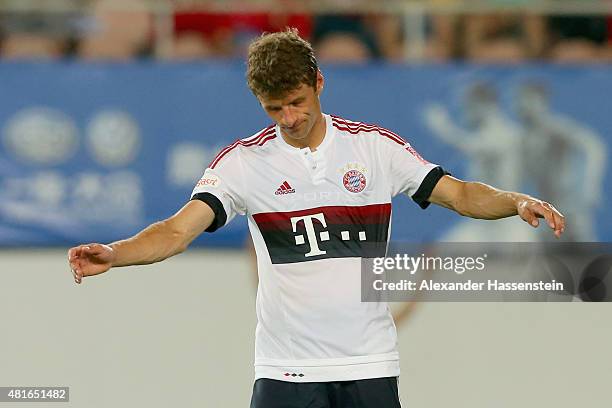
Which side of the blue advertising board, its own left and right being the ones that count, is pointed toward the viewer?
front

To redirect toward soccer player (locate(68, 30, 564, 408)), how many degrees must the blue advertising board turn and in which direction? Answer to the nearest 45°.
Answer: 0° — it already faces them

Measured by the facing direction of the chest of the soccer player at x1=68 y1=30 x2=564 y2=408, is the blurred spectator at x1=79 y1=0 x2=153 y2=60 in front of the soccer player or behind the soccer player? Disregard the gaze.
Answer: behind

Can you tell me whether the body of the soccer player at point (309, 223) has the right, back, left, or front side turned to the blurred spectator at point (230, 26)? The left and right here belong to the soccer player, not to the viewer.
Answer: back

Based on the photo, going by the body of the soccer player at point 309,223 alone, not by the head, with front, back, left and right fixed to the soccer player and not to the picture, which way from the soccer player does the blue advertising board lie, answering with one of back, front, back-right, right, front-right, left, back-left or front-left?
back

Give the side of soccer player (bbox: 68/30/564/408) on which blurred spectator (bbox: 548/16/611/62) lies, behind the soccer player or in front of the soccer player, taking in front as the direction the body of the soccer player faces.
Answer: behind
